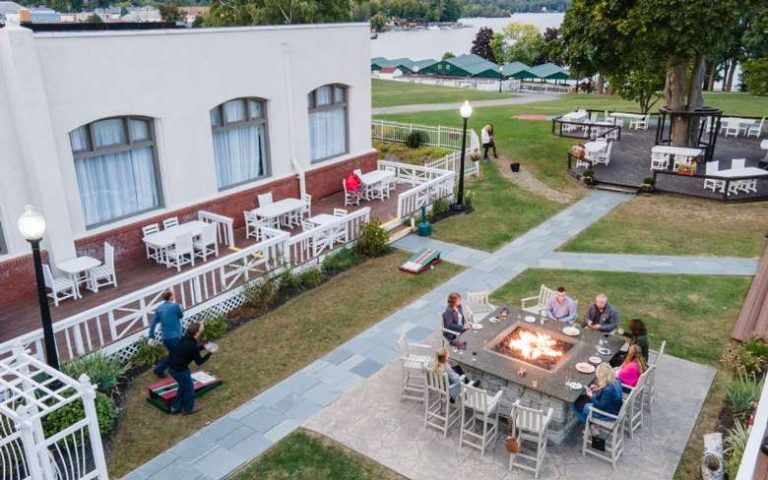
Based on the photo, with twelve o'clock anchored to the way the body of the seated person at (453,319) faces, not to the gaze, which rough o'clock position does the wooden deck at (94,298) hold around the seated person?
The wooden deck is roughly at 5 o'clock from the seated person.

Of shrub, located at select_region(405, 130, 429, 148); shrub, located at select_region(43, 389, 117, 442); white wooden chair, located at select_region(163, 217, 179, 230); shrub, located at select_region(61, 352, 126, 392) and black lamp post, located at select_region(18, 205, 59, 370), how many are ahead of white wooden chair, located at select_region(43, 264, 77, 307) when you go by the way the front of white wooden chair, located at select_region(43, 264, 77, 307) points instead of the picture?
2

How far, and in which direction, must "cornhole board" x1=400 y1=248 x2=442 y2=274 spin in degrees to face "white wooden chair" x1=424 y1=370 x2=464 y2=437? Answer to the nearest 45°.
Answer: approximately 45° to its left

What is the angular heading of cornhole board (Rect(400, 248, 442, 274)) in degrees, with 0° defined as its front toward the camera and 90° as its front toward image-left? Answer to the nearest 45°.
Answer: approximately 45°

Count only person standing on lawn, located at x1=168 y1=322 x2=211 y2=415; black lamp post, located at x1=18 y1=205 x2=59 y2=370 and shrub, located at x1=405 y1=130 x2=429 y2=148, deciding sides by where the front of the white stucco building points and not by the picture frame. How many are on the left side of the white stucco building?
1

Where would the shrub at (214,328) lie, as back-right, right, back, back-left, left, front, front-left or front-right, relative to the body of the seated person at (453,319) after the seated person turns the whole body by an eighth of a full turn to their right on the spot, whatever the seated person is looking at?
right

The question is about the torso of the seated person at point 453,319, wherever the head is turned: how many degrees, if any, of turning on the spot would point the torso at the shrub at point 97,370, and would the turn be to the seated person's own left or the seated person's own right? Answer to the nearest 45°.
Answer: approximately 135° to the seated person's own right

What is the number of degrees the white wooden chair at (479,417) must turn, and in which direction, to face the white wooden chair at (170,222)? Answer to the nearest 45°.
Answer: approximately 90° to its left

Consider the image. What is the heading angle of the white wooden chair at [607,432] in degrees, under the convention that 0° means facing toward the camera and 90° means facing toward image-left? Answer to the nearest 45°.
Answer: approximately 135°

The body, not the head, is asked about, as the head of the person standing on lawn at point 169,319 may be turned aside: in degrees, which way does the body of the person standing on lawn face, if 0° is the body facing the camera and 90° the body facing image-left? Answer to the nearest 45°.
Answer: approximately 225°

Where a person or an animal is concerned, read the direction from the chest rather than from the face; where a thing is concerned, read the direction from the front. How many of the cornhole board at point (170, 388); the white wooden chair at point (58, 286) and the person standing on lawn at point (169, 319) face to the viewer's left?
0

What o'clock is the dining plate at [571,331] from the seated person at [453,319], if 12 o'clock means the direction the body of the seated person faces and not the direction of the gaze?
The dining plate is roughly at 11 o'clock from the seated person.

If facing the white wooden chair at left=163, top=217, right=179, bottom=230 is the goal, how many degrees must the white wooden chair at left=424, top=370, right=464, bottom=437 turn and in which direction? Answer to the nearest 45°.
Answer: approximately 90° to its left

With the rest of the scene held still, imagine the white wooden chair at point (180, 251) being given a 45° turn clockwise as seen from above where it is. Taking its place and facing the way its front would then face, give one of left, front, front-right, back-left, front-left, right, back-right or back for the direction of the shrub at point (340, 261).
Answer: right

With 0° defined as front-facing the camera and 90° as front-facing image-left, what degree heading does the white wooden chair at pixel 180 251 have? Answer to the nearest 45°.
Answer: approximately 135°

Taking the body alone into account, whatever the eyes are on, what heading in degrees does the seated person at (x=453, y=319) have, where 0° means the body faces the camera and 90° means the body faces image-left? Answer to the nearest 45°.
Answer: approximately 315°

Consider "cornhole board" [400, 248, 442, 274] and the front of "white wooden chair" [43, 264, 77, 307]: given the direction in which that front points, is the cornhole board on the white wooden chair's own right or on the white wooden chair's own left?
on the white wooden chair's own right

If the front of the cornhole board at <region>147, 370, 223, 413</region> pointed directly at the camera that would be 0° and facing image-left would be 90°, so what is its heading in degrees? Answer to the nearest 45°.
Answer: approximately 225°

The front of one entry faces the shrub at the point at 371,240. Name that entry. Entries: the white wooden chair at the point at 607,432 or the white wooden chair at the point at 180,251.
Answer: the white wooden chair at the point at 607,432

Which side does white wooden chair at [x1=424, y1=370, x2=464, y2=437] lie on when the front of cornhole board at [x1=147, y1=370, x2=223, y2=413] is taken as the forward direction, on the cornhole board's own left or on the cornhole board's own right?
on the cornhole board's own right

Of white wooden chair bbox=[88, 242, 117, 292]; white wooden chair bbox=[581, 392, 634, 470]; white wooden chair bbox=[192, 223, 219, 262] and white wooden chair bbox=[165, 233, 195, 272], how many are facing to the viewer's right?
0
